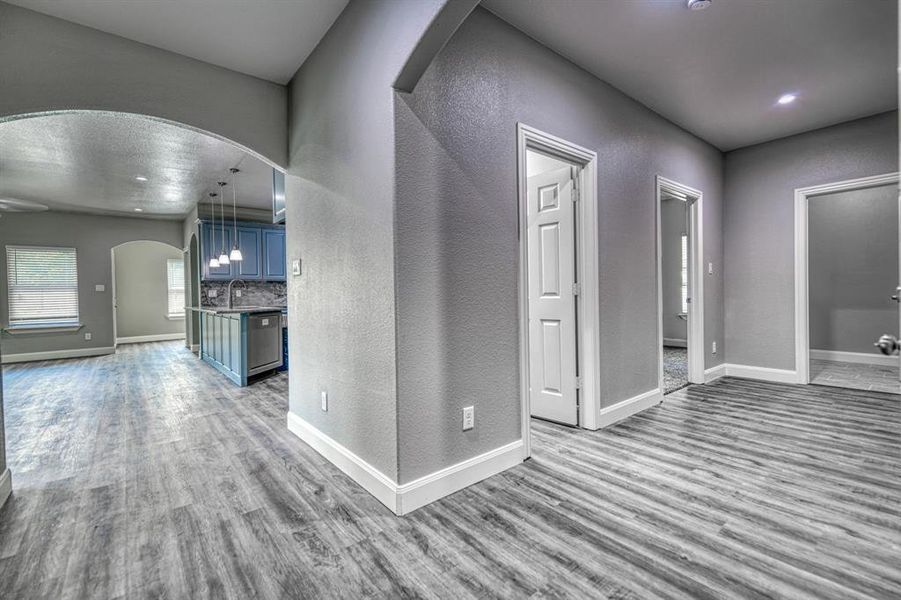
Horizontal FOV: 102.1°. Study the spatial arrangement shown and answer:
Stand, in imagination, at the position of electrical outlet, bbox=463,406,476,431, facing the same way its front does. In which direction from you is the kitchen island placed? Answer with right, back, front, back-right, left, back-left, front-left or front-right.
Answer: back

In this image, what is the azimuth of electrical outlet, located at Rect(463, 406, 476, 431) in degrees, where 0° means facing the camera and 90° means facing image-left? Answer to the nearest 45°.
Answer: approximately 315°

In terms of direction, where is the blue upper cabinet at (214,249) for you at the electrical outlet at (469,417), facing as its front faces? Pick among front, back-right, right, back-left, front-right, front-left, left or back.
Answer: back

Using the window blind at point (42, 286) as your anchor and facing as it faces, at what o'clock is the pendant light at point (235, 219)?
The pendant light is roughly at 11 o'clock from the window blind.

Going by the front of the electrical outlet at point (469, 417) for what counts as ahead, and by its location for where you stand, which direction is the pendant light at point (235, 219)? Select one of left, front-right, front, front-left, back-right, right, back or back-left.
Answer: back

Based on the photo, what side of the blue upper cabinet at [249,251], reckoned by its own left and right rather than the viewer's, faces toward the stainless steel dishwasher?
front

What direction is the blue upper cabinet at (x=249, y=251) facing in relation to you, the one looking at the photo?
facing the viewer

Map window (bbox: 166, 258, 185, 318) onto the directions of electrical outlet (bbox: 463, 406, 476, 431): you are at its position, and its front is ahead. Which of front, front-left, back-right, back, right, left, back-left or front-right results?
back

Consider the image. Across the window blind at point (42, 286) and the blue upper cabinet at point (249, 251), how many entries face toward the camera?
2

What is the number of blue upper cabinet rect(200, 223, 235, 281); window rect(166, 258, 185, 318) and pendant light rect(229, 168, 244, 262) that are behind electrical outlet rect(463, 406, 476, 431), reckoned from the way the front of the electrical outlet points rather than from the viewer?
3

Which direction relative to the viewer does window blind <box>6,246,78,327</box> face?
toward the camera
